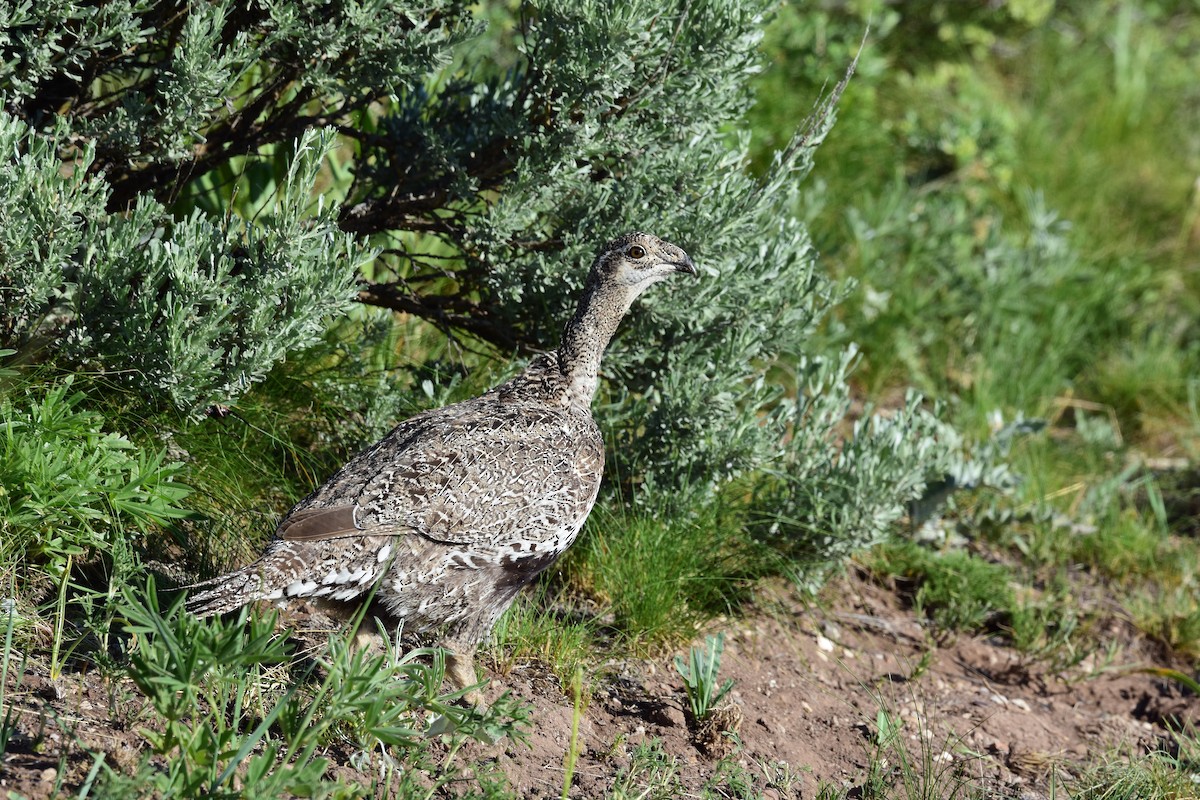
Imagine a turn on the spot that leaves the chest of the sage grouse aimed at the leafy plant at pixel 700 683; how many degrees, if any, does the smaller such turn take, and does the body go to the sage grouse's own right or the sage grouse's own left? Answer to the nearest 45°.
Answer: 0° — it already faces it

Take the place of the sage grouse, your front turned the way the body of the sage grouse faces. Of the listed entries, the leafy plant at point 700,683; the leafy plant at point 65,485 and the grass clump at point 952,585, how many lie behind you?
1

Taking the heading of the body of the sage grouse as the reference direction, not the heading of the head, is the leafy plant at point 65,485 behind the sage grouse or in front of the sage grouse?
behind

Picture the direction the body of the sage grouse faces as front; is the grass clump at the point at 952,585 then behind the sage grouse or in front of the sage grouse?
in front

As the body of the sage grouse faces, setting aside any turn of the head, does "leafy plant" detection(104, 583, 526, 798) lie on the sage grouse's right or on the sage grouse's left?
on the sage grouse's right

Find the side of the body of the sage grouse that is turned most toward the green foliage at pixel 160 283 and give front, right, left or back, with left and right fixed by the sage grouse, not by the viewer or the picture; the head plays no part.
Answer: back

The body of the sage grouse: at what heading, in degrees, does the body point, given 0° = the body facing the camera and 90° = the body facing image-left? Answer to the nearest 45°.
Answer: approximately 270°
